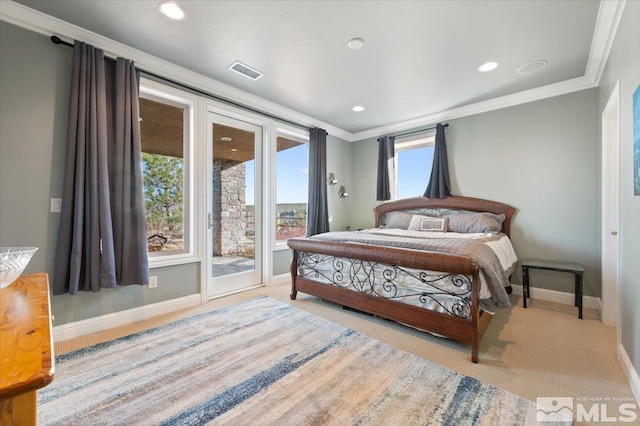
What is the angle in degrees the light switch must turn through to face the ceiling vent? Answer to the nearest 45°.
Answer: approximately 90° to its left

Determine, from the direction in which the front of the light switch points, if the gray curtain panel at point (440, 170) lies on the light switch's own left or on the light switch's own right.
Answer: on the light switch's own left

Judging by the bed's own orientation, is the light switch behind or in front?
in front

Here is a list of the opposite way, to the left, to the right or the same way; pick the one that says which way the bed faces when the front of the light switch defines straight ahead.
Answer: to the right

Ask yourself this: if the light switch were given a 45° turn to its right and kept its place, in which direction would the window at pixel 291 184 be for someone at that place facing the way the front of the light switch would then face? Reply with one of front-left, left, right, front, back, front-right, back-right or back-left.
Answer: back-left

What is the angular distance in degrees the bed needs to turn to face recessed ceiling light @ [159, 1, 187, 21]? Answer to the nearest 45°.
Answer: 0° — it already faces it
